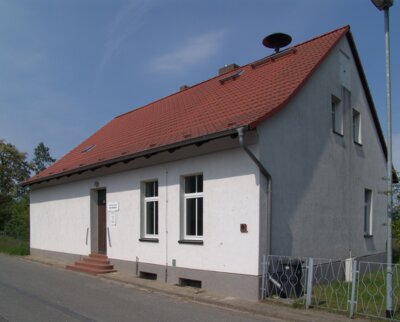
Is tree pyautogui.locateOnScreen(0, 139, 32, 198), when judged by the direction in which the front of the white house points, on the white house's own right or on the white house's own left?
on the white house's own right

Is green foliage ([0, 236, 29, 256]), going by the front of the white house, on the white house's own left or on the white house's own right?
on the white house's own right

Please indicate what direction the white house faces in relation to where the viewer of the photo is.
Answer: facing the viewer and to the left of the viewer

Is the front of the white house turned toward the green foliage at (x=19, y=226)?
no

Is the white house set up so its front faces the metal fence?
no

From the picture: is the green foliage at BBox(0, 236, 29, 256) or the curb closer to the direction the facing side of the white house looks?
the curb
